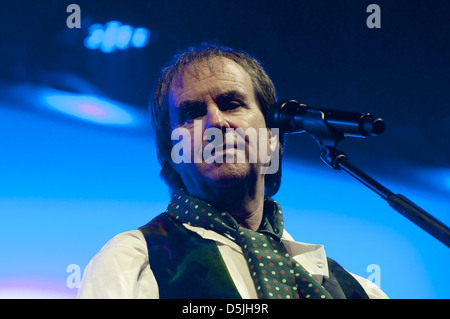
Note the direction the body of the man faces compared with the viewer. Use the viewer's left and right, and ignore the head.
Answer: facing the viewer and to the right of the viewer

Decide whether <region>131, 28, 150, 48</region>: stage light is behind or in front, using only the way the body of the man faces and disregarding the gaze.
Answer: behind

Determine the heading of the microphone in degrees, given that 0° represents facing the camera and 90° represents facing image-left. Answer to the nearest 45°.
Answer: approximately 90°

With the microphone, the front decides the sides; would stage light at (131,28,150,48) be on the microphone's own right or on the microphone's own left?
on the microphone's own right
